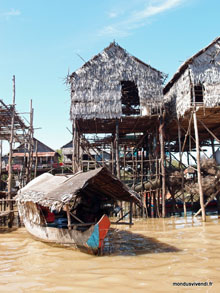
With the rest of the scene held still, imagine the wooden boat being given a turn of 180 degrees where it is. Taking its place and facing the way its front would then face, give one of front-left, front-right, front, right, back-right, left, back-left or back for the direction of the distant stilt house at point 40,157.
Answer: front-right

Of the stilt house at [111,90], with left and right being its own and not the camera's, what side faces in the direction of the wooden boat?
front

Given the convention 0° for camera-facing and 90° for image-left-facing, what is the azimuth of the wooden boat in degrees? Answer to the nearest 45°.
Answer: approximately 315°

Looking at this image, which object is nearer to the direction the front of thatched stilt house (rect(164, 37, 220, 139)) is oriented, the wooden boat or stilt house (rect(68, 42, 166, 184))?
the wooden boat

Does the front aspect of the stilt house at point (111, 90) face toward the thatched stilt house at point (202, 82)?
no

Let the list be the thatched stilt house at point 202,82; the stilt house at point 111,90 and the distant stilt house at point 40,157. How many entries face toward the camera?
3

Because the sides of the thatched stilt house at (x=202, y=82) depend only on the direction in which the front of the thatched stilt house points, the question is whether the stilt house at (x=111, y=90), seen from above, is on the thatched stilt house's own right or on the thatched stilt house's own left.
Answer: on the thatched stilt house's own right

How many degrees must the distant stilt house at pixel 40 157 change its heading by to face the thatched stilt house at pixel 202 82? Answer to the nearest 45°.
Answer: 0° — it already faces it

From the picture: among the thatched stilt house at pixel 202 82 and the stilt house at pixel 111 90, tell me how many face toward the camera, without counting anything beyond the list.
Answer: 2

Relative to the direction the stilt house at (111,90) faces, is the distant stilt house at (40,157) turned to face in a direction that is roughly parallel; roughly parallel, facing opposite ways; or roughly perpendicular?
roughly parallel

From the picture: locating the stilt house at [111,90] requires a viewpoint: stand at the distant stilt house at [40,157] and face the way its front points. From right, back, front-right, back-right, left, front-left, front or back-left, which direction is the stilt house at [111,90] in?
front

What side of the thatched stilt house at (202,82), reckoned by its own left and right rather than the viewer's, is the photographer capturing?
front

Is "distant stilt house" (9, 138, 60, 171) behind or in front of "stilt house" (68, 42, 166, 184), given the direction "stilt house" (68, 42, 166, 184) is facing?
behind
